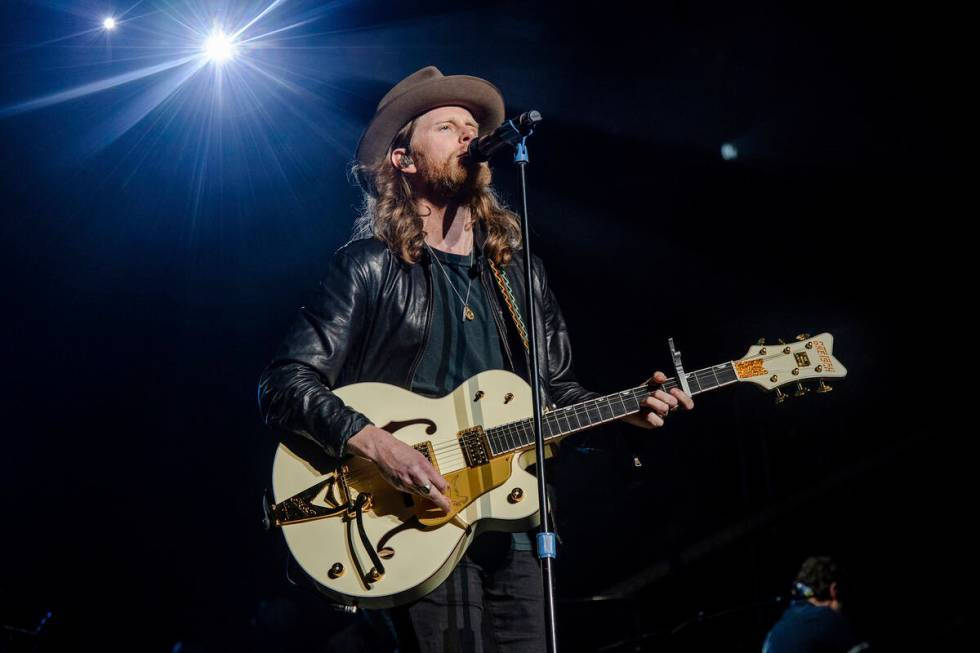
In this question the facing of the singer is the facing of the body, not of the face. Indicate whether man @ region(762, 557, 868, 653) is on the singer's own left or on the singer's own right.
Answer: on the singer's own left

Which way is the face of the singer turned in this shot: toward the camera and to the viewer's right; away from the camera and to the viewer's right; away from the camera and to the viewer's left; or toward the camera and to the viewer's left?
toward the camera and to the viewer's right

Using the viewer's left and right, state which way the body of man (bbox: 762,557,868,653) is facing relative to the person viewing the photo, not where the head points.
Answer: facing away from the viewer and to the right of the viewer

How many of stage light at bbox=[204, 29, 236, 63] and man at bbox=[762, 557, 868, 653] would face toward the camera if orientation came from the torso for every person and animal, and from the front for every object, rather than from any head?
1

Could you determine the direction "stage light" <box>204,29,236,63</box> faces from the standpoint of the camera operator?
facing the viewer

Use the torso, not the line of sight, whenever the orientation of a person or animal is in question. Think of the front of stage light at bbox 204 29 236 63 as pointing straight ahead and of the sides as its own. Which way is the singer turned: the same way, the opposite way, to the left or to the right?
the same way

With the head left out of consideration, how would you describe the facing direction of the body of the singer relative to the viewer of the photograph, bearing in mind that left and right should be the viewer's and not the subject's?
facing the viewer and to the right of the viewer

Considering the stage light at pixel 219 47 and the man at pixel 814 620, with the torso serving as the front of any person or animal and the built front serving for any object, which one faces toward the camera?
the stage light
